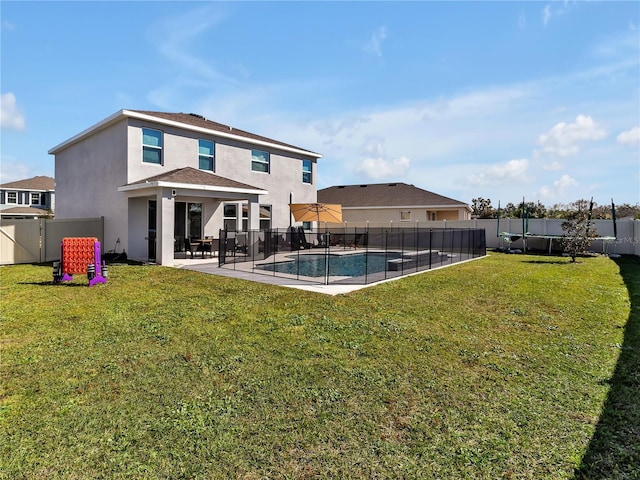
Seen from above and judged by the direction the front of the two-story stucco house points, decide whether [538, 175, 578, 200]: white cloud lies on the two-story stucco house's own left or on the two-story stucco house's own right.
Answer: on the two-story stucco house's own right

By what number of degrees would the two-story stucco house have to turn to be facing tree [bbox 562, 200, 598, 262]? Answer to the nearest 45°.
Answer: approximately 135° to its right

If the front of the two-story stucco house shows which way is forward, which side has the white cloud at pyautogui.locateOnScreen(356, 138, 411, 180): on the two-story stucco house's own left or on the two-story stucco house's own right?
on the two-story stucco house's own right

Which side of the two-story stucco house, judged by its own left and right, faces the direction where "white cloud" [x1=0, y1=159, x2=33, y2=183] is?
front

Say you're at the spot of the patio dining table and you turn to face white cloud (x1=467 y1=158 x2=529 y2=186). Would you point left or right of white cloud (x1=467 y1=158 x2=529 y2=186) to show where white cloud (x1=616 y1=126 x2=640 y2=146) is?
right

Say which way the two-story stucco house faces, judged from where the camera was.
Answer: facing away from the viewer and to the left of the viewer

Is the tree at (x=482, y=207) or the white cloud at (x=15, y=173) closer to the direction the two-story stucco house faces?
the white cloud
